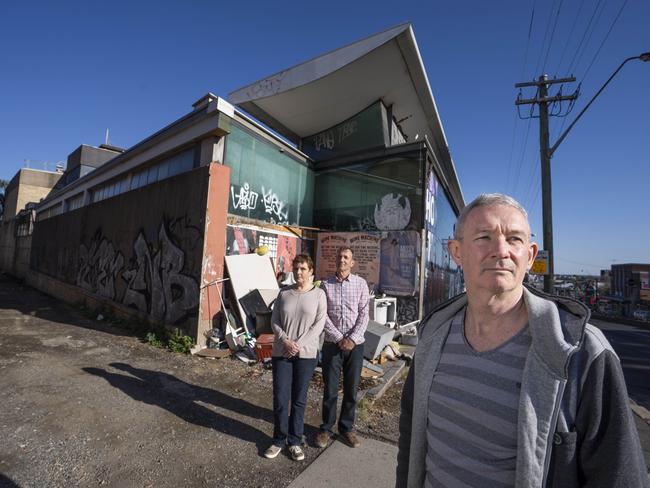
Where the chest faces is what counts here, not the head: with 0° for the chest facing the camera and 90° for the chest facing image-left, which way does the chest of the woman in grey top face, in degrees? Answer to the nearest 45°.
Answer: approximately 0°

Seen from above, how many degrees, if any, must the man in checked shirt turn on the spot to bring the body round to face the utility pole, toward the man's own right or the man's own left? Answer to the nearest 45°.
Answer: approximately 135° to the man's own left

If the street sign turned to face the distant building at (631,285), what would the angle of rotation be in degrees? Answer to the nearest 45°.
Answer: approximately 180°

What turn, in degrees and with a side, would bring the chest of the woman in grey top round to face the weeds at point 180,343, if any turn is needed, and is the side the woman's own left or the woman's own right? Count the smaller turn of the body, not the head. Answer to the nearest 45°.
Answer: approximately 135° to the woman's own right

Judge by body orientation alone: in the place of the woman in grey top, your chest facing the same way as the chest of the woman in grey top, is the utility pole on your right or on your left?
on your left

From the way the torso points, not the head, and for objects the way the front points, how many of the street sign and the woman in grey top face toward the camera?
2

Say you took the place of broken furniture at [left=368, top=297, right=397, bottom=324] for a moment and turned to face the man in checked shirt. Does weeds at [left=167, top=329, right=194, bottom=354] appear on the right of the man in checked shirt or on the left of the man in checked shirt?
right

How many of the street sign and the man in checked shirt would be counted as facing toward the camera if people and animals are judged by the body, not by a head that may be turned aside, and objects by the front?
2

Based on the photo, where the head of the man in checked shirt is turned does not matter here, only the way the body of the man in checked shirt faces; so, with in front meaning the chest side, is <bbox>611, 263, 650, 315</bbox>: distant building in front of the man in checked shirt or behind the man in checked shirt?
behind

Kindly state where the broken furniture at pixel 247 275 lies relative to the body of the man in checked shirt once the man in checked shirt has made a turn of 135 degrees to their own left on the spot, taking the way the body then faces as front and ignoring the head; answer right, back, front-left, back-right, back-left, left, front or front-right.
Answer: left

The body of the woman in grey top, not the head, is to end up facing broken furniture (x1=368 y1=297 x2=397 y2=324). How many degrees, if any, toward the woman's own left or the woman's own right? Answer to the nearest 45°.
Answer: approximately 135° to the woman's own left

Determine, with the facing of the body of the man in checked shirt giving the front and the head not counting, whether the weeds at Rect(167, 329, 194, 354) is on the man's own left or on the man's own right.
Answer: on the man's own right
